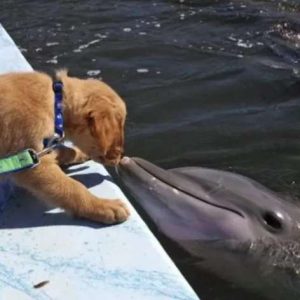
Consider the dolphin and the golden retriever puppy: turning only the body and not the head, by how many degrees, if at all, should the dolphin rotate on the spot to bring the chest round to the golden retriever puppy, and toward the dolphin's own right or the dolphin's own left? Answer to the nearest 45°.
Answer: approximately 45° to the dolphin's own left

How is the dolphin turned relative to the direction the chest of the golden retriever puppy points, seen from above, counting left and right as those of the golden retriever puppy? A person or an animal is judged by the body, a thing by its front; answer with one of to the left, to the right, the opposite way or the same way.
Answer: the opposite way

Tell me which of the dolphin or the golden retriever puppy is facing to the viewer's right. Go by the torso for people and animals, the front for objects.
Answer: the golden retriever puppy

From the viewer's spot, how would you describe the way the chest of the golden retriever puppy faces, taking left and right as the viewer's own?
facing to the right of the viewer

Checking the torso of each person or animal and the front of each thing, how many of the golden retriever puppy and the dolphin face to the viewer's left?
1

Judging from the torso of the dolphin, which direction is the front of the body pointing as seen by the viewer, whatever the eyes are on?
to the viewer's left
